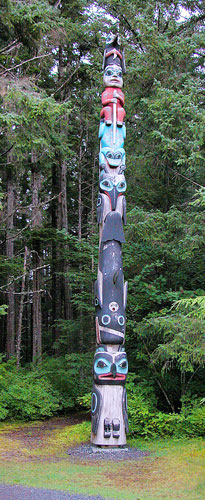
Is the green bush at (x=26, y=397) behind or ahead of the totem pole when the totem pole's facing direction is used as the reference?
behind

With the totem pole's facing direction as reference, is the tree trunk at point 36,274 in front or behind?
behind

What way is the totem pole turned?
toward the camera

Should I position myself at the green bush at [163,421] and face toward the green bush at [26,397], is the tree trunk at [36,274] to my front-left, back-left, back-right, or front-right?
front-right
